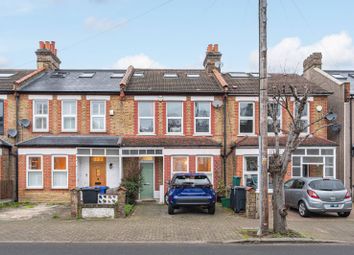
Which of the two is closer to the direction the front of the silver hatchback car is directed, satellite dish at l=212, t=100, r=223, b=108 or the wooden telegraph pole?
the satellite dish

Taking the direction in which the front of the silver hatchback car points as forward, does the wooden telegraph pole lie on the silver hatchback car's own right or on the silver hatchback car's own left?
on the silver hatchback car's own left

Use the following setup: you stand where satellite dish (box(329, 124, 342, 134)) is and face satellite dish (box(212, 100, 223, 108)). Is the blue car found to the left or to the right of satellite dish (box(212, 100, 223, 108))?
left

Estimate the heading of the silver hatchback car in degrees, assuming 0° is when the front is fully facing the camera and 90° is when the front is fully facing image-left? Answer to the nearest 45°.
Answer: approximately 135°

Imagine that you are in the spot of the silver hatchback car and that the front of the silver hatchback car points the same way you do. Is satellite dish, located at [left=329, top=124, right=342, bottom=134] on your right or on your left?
on your right
